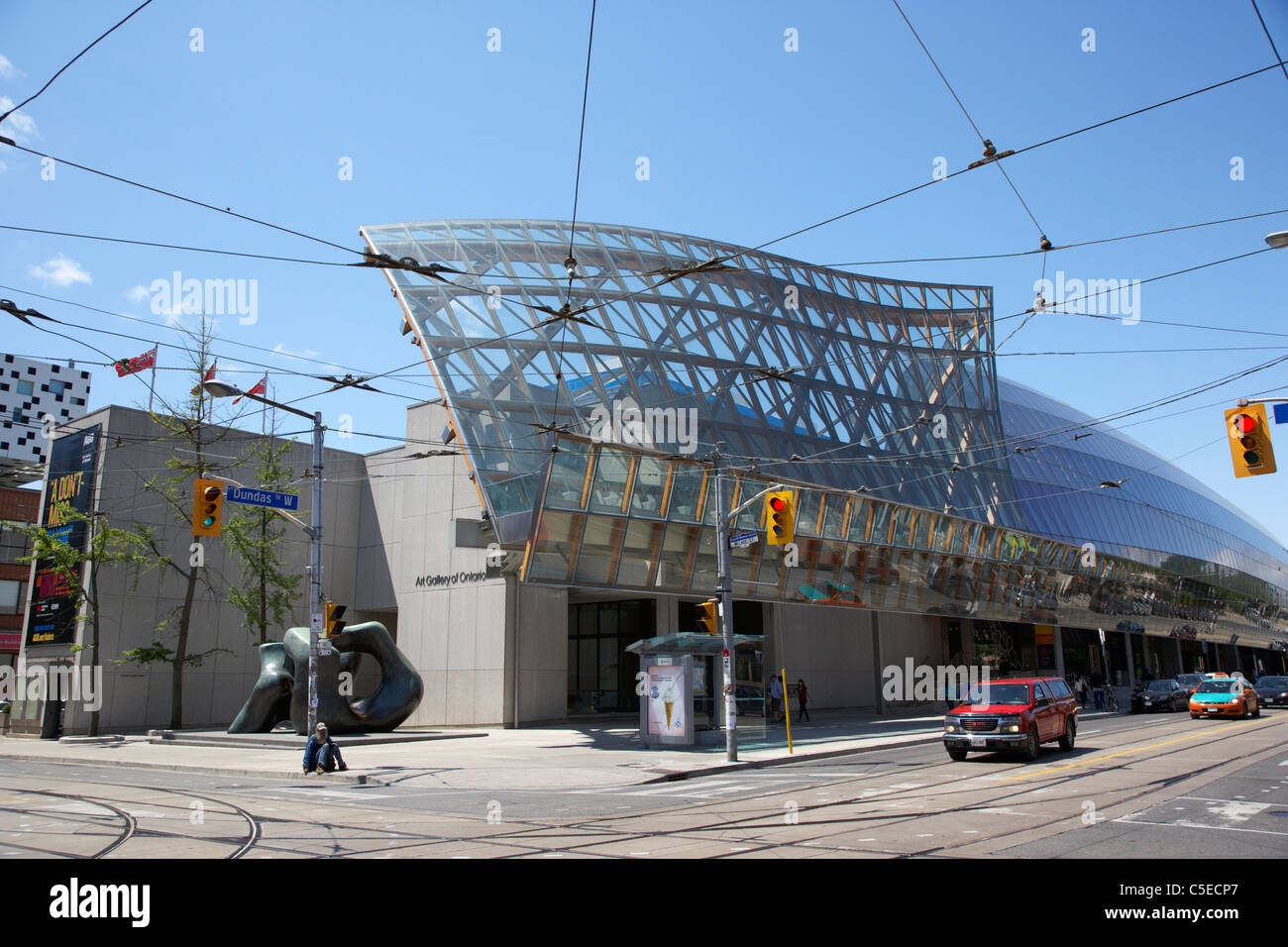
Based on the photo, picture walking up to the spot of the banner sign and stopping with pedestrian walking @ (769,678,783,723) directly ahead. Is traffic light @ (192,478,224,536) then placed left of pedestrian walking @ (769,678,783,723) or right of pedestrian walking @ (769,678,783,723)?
right

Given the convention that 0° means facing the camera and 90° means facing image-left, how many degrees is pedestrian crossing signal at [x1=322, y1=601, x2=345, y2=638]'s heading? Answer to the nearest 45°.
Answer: approximately 315°

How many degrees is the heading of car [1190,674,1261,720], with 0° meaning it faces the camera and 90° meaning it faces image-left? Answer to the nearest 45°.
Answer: approximately 45°

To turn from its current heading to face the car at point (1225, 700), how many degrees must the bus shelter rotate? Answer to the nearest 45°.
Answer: approximately 90° to its left

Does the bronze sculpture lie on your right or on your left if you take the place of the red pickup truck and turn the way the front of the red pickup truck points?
on your right

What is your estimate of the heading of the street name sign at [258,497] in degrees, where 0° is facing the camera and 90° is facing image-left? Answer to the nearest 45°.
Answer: approximately 0°

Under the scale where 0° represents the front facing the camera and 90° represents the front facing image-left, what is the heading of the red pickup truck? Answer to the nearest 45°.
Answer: approximately 45°

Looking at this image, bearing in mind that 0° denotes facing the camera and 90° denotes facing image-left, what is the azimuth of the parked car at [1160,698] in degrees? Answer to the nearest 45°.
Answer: approximately 45°
